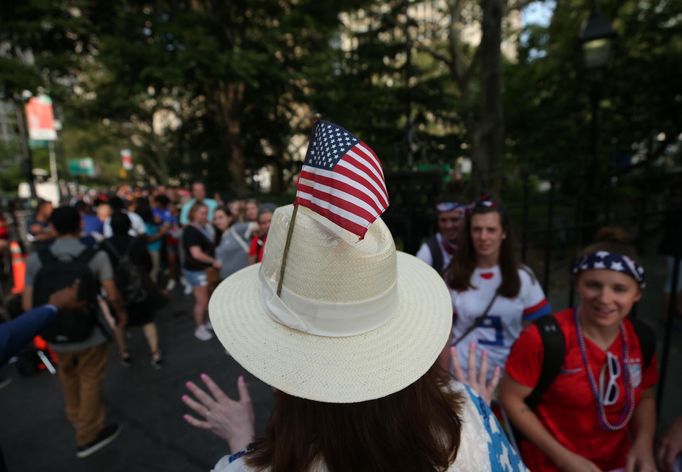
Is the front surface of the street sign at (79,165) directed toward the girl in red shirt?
yes

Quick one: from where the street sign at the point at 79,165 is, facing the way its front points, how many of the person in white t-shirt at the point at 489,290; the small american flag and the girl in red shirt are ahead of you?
3

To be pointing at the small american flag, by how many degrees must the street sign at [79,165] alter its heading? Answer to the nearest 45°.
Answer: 0° — it already faces it

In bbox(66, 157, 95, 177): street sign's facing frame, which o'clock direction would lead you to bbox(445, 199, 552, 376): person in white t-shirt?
The person in white t-shirt is roughly at 12 o'clock from the street sign.

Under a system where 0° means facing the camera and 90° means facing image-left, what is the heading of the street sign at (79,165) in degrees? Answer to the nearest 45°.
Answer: approximately 0°

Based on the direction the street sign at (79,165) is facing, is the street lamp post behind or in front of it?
in front

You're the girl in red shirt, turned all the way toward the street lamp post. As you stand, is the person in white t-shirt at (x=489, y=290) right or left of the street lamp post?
left
